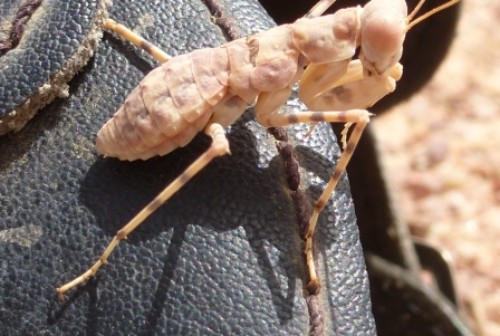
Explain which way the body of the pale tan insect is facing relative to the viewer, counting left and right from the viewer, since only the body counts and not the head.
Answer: facing to the right of the viewer
